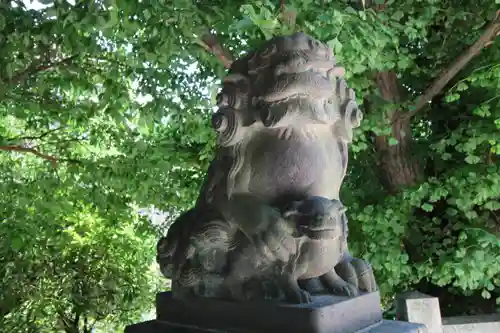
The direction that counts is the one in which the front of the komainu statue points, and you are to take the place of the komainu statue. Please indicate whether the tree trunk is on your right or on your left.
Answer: on your left

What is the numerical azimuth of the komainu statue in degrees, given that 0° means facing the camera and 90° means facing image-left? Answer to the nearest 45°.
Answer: approximately 315°
